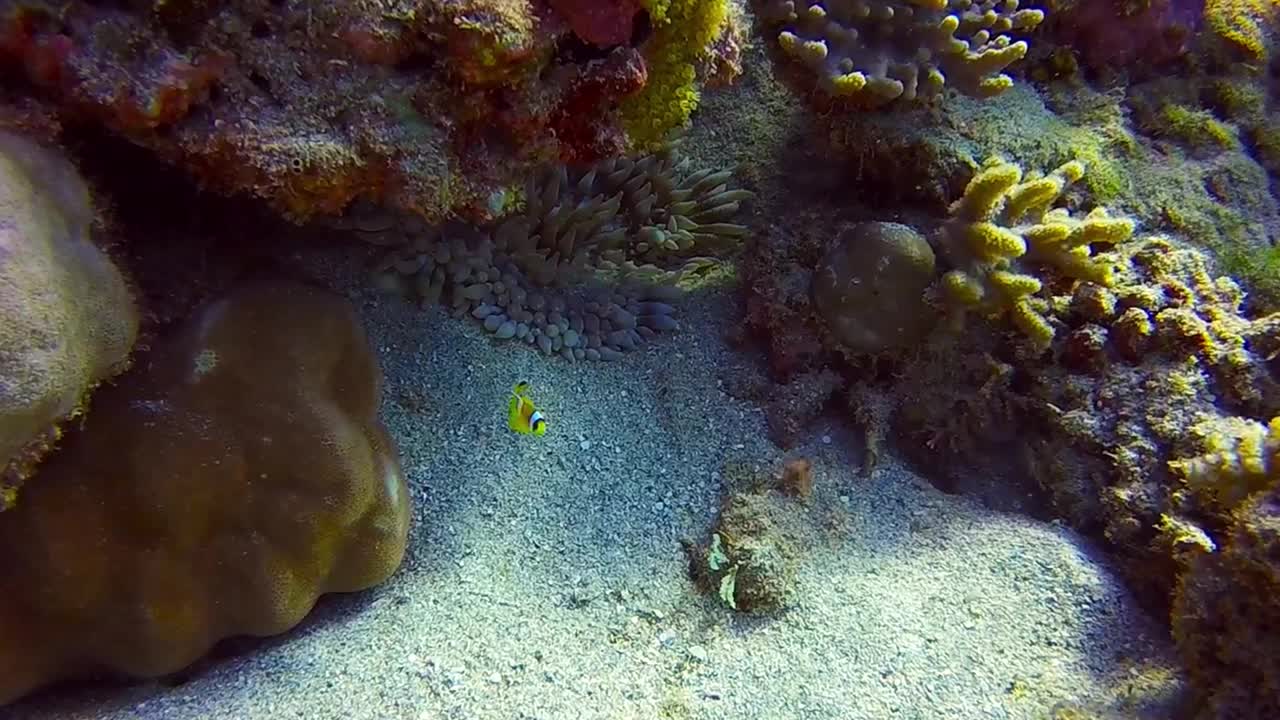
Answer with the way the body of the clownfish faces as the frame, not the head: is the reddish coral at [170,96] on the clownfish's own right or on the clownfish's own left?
on the clownfish's own right

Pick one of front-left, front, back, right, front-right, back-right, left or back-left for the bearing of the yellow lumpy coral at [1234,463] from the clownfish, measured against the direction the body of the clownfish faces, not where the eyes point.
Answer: front-left

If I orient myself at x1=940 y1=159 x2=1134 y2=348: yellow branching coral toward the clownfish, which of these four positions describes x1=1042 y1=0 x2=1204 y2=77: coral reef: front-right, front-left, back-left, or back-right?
back-right

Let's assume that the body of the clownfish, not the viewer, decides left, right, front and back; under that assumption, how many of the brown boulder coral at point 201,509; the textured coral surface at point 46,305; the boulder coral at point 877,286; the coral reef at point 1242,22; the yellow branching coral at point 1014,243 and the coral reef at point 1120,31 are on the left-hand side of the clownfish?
4

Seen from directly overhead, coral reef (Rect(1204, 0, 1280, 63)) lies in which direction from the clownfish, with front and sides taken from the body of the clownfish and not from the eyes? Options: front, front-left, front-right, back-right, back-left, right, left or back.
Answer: left

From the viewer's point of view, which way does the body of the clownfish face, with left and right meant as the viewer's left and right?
facing the viewer and to the right of the viewer

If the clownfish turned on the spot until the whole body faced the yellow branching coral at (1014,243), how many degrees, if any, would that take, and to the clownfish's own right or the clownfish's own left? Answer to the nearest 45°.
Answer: approximately 90° to the clownfish's own left
